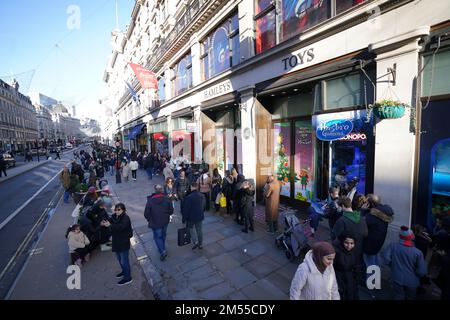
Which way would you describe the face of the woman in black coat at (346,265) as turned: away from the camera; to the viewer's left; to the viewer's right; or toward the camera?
toward the camera

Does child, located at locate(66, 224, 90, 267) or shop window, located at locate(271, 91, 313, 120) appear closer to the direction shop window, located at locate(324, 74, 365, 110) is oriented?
the child

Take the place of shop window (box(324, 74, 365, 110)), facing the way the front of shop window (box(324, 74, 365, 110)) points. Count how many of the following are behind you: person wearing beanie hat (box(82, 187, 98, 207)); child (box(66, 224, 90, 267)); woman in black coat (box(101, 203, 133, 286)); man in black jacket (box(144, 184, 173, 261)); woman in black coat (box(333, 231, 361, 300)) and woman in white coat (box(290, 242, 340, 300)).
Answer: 0

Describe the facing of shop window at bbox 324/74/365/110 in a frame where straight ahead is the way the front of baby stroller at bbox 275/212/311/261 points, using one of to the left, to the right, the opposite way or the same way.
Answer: the same way

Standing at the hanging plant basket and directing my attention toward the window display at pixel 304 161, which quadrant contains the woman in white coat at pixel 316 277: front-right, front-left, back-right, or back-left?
back-left

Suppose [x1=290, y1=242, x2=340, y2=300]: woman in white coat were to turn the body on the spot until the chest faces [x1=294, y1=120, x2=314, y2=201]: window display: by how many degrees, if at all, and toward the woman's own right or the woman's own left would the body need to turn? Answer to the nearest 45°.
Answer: approximately 135° to the woman's own left

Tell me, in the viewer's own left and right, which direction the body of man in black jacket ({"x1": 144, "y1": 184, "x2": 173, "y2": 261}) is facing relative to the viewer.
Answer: facing away from the viewer

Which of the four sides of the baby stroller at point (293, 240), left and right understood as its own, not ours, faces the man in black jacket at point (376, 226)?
left

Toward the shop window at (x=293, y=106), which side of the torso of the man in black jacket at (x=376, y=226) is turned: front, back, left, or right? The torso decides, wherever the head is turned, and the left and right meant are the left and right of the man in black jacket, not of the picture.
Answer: front

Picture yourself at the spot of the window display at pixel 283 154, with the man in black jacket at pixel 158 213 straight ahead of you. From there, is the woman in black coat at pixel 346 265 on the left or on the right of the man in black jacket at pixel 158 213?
left

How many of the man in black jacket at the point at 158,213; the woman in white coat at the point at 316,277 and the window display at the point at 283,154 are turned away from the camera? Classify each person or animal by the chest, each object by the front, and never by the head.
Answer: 1

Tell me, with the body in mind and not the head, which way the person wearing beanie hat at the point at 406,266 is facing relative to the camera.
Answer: away from the camera
